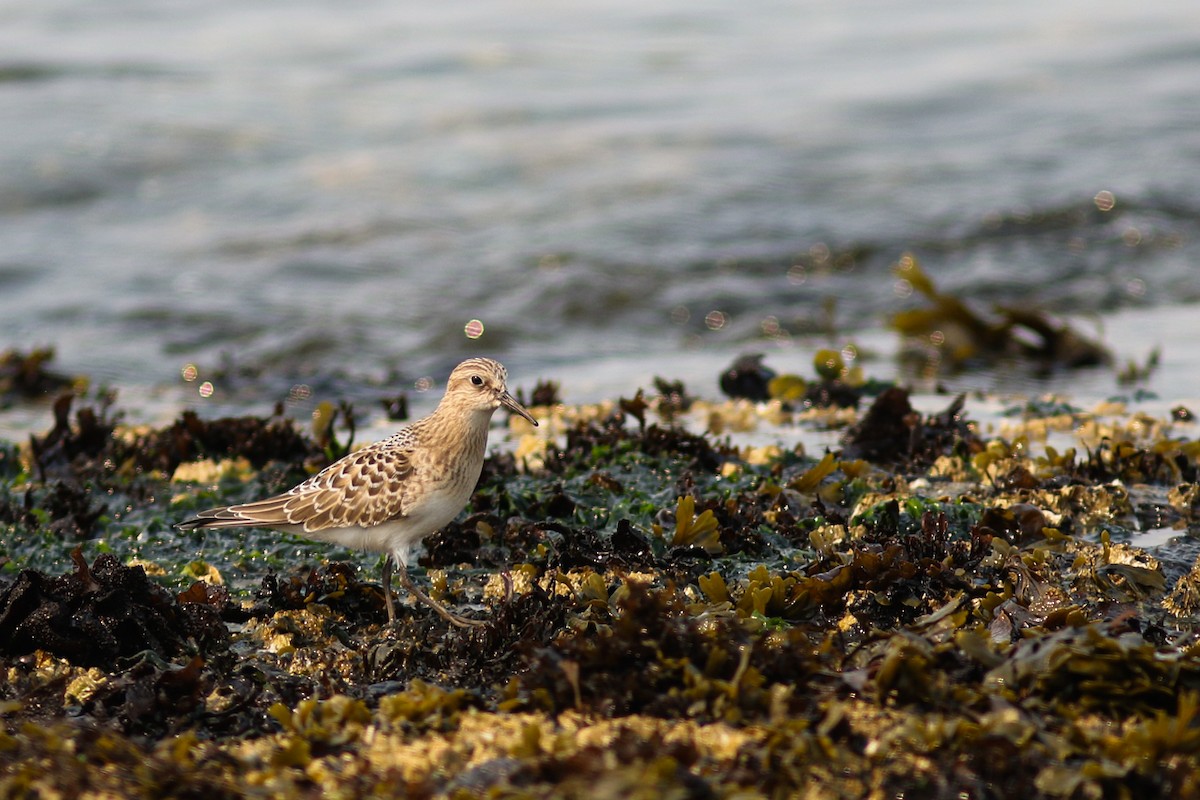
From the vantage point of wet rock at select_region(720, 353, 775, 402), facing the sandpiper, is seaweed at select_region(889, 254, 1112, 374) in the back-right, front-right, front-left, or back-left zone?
back-left

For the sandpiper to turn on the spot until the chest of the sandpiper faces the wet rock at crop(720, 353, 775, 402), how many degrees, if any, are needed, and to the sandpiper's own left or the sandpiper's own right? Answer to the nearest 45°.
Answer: approximately 45° to the sandpiper's own left

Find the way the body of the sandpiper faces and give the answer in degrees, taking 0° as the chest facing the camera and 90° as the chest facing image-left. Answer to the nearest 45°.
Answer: approximately 270°

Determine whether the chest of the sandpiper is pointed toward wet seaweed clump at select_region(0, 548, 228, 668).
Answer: no

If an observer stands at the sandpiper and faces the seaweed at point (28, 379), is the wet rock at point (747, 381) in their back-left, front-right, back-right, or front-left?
front-right

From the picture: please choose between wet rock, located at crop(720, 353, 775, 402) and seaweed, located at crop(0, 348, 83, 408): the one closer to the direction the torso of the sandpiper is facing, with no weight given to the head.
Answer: the wet rock

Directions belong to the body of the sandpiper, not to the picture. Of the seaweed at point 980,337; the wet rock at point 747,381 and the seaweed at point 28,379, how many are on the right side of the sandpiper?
0

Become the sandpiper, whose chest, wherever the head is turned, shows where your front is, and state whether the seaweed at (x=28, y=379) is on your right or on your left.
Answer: on your left

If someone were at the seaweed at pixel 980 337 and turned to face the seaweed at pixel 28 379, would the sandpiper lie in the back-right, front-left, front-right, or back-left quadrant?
front-left

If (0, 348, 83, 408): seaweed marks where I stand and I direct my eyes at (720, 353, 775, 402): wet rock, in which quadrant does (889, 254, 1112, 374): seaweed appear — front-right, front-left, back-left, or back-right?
front-left

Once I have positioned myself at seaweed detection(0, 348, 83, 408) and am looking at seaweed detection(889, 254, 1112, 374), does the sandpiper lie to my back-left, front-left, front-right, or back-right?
front-right

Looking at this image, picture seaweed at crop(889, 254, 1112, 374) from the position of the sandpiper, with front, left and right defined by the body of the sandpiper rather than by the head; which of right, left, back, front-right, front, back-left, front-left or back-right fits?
front-left

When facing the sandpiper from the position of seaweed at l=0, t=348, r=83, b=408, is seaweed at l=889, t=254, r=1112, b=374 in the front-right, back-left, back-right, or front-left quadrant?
front-left

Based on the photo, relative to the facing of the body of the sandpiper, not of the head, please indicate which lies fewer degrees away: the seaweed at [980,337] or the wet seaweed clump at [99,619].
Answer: the seaweed
